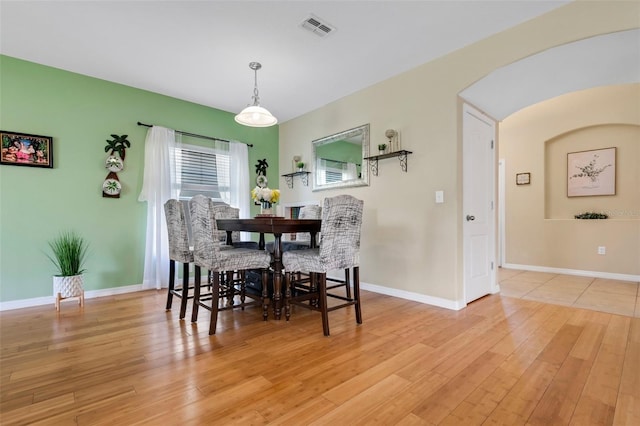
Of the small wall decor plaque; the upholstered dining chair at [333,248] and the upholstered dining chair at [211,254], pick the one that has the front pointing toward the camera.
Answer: the small wall decor plaque

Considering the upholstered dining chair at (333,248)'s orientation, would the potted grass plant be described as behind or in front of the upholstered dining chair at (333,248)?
in front

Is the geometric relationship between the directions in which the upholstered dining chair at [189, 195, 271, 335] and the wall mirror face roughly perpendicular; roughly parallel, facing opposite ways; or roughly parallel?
roughly parallel, facing opposite ways

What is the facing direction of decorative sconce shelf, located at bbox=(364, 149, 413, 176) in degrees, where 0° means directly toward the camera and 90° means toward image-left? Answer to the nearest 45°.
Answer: approximately 45°

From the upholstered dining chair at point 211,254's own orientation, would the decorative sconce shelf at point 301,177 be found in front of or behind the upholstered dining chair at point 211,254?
in front

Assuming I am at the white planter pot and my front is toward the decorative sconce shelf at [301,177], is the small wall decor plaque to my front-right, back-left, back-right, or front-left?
front-right

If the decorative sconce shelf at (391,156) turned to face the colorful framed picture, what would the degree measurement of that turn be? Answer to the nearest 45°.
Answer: approximately 45° to its right

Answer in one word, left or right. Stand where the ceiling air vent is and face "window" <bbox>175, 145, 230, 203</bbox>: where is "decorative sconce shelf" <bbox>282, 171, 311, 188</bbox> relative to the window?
right

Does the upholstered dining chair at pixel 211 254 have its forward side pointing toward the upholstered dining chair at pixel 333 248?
no

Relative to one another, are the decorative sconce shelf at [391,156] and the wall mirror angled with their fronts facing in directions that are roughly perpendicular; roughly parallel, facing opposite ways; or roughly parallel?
roughly parallel

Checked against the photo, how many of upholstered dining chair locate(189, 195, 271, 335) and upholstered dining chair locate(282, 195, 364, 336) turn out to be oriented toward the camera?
0

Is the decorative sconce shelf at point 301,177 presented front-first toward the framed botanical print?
no

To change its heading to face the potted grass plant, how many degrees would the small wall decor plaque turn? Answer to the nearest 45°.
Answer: approximately 45° to its right

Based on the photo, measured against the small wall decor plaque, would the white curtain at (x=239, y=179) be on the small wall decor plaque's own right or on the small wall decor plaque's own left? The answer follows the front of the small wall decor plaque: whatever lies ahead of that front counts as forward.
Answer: on the small wall decor plaque's own right

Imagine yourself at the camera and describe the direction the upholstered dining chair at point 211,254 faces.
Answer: facing away from the viewer and to the right of the viewer

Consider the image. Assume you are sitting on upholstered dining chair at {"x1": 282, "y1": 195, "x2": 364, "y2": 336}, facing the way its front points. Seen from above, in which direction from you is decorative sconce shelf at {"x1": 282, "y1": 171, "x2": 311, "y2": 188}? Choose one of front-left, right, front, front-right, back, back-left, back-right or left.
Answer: front-right

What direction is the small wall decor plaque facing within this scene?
toward the camera

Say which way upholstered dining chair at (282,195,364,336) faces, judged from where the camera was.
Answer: facing away from the viewer and to the left of the viewer

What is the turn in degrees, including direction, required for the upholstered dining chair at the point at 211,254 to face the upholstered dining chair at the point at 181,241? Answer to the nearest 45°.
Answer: approximately 90° to its left

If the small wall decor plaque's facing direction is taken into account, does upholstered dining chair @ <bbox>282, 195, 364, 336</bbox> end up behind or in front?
in front
